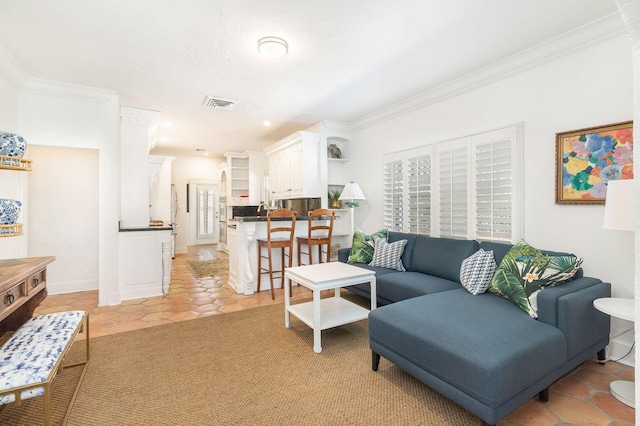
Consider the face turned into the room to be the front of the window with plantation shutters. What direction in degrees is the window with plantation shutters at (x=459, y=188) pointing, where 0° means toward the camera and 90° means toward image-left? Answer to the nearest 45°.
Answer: approximately 45°

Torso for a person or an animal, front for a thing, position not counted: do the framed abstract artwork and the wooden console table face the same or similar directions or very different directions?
very different directions

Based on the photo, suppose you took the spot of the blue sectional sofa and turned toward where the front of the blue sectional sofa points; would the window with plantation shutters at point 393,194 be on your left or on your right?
on your right

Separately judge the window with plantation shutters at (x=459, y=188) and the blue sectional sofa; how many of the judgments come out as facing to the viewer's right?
0

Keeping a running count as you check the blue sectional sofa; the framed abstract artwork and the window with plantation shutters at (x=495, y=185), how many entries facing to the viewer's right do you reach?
0

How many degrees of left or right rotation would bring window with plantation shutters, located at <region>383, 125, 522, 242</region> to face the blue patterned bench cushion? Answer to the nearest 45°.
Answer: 0° — it already faces it

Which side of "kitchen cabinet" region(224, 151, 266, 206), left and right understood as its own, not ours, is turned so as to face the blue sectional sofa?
front

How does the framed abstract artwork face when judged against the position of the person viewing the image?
facing the viewer and to the left of the viewer

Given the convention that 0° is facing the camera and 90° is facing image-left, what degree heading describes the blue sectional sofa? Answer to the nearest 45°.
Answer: approximately 45°

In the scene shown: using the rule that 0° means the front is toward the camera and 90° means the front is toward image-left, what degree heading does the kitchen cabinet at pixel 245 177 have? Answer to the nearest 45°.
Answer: approximately 0°

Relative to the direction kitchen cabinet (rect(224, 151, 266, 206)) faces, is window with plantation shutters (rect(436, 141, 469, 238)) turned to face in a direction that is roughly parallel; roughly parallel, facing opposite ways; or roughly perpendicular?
roughly perpendicular

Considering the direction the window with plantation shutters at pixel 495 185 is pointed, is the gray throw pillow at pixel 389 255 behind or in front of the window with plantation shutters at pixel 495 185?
in front

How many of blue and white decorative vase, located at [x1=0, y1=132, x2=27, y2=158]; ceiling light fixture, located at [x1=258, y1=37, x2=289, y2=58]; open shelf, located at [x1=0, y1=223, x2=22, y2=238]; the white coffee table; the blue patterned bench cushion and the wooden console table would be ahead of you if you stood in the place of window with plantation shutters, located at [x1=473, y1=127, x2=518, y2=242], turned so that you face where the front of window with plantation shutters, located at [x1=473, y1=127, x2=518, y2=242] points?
6

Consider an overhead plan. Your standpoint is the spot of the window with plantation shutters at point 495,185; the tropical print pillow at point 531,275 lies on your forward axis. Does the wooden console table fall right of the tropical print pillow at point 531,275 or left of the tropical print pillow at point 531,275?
right

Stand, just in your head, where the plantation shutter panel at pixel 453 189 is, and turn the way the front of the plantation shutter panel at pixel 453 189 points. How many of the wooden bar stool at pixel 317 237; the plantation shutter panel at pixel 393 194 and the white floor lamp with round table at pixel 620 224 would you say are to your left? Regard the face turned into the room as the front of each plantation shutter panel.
1
